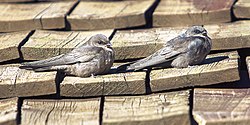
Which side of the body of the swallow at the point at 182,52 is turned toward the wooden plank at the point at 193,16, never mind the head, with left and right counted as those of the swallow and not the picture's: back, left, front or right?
left

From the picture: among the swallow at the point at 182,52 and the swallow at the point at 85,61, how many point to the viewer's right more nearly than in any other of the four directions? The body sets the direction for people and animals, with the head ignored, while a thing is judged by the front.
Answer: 2

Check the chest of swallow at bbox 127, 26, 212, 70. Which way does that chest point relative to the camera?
to the viewer's right

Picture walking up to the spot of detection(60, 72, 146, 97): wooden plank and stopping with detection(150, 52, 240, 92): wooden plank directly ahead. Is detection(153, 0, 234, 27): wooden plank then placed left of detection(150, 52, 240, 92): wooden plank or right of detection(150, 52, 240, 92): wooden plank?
left

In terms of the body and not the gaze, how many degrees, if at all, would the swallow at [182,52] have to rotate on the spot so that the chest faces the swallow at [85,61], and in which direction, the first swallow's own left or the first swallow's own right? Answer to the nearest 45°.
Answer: approximately 180°

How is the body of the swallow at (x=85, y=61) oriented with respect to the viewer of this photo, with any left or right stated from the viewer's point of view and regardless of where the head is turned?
facing to the right of the viewer

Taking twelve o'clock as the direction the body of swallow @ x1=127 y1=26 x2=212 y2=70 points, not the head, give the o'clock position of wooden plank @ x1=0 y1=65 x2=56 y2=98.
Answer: The wooden plank is roughly at 5 o'clock from the swallow.

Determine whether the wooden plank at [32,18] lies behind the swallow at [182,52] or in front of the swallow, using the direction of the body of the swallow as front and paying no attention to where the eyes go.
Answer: behind

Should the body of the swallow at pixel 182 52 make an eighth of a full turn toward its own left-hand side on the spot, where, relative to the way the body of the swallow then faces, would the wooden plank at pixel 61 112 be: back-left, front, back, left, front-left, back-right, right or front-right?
back

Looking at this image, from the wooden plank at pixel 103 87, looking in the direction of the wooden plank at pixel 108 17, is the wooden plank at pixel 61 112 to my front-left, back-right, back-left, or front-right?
back-left
